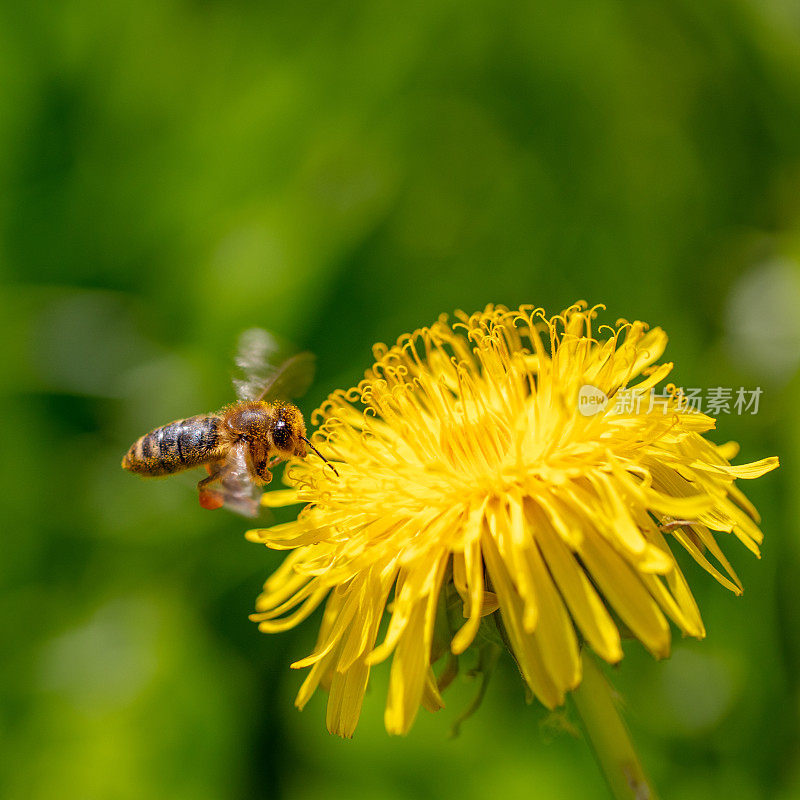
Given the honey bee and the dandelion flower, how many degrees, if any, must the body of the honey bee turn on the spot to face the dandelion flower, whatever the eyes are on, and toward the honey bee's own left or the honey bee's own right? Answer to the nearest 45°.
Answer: approximately 45° to the honey bee's own right

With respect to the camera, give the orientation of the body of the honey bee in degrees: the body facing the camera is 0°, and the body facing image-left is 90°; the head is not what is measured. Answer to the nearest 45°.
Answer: approximately 270°
